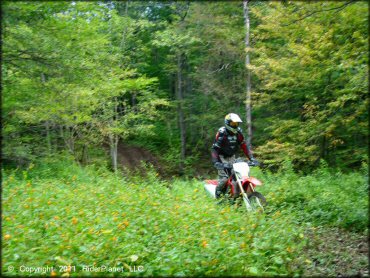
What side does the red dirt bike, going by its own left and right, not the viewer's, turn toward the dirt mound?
back

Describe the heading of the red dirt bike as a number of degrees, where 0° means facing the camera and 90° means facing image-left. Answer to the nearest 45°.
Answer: approximately 315°

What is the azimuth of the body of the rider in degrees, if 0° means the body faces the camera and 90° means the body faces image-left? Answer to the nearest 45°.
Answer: approximately 315°
